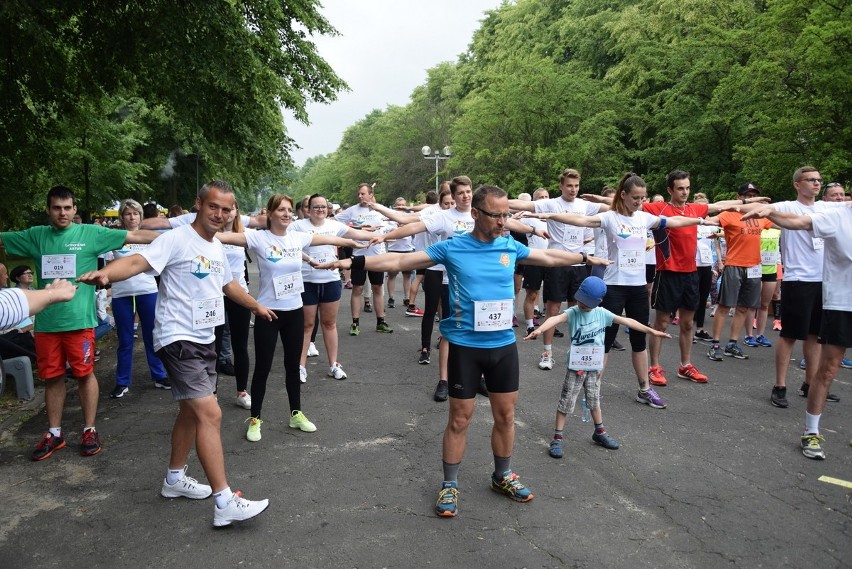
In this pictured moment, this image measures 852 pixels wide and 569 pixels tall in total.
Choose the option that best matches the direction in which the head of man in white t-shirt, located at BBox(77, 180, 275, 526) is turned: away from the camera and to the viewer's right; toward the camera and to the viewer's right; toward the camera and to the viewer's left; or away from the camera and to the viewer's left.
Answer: toward the camera and to the viewer's right

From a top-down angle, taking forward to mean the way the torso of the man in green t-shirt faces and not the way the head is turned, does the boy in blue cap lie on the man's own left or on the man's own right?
on the man's own left

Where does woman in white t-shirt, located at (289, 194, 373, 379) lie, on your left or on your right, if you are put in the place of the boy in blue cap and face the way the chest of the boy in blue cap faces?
on your right

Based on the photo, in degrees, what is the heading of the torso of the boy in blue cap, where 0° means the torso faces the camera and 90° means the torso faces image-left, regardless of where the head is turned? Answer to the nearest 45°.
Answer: approximately 0°

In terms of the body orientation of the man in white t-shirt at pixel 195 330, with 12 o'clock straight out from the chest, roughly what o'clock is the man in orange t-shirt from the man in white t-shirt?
The man in orange t-shirt is roughly at 10 o'clock from the man in white t-shirt.

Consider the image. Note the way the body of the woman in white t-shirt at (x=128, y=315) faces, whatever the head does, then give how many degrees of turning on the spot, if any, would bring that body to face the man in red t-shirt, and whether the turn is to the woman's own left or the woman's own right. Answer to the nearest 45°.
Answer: approximately 90° to the woman's own left

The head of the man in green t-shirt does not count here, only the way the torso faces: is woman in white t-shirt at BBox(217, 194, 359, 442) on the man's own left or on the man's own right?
on the man's own left

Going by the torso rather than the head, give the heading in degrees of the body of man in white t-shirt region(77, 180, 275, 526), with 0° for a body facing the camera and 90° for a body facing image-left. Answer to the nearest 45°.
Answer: approximately 315°

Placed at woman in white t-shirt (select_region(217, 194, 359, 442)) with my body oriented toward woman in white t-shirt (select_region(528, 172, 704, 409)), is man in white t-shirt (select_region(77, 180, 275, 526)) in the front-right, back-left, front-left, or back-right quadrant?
back-right

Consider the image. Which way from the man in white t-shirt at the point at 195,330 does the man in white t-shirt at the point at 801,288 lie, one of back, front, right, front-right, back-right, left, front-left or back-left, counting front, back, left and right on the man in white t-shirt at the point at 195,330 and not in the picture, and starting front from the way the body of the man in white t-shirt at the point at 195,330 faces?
front-left
